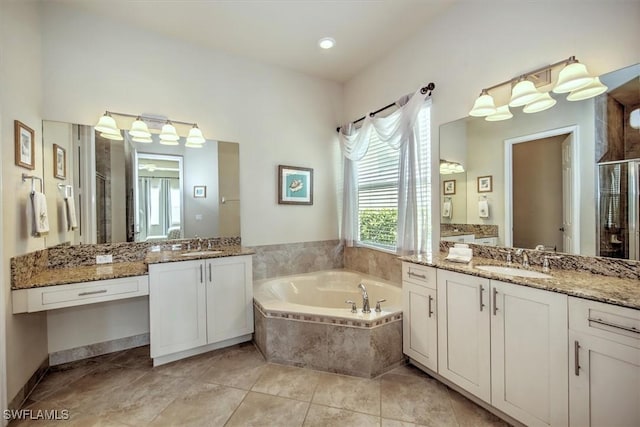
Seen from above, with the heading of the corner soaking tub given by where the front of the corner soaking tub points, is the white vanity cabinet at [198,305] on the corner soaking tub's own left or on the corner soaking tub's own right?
on the corner soaking tub's own right

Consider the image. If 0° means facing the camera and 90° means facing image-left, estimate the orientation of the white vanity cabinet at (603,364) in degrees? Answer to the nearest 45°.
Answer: approximately 45°

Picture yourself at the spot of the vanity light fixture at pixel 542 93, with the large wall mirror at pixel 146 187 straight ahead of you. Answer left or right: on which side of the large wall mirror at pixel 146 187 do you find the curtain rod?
right

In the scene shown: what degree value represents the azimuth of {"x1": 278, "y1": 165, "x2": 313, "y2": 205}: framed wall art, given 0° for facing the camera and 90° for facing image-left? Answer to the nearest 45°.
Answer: approximately 315°

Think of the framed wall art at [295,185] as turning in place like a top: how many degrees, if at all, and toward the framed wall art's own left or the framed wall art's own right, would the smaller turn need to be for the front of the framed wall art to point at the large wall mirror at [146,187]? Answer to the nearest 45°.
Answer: approximately 135° to the framed wall art's own right

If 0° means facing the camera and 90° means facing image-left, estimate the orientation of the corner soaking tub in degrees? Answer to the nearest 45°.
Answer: approximately 0°

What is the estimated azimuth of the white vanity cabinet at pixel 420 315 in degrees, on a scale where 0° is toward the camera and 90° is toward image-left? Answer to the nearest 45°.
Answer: approximately 45°
